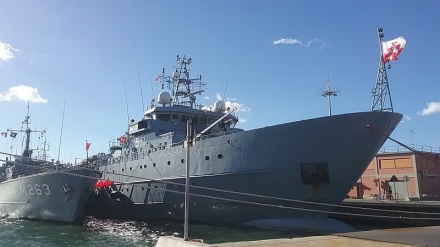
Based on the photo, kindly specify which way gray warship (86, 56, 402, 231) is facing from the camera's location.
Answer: facing the viewer and to the right of the viewer
